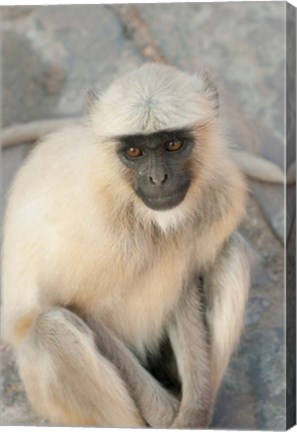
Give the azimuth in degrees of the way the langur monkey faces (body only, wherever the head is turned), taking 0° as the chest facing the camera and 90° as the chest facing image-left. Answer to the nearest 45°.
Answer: approximately 315°
